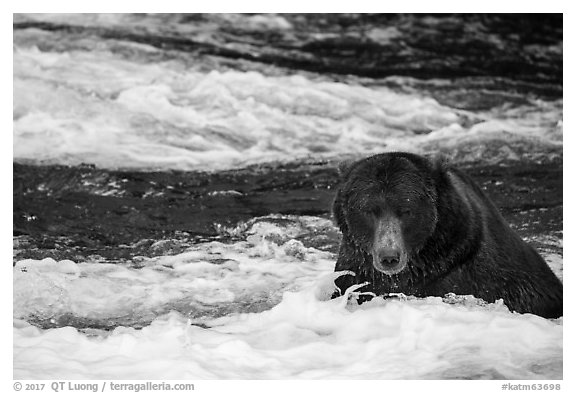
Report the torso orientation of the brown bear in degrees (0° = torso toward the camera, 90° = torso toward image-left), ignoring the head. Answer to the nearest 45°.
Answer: approximately 45°
